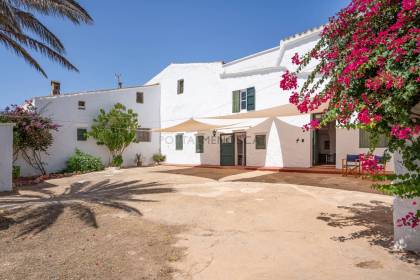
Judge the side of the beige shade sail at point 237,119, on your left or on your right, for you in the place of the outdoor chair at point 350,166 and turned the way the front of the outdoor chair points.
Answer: on your right

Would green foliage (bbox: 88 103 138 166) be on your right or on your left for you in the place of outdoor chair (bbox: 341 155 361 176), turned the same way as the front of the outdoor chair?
on your right

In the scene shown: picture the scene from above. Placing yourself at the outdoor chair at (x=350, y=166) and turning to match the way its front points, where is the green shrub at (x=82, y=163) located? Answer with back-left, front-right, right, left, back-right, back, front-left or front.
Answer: front-right

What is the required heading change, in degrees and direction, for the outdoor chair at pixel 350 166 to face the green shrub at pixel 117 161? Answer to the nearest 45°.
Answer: approximately 45° to its right

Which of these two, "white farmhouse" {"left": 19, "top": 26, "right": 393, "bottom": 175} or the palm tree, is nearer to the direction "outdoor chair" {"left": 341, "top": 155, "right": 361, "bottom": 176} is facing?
the palm tree

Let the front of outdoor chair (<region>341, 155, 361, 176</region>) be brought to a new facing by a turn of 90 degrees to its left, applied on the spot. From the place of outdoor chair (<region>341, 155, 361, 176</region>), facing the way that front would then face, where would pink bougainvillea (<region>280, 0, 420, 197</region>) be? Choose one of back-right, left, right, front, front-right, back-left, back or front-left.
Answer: front-right

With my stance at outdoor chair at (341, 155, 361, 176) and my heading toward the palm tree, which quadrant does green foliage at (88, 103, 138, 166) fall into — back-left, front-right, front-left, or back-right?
front-right

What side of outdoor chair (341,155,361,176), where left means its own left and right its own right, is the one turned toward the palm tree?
front
